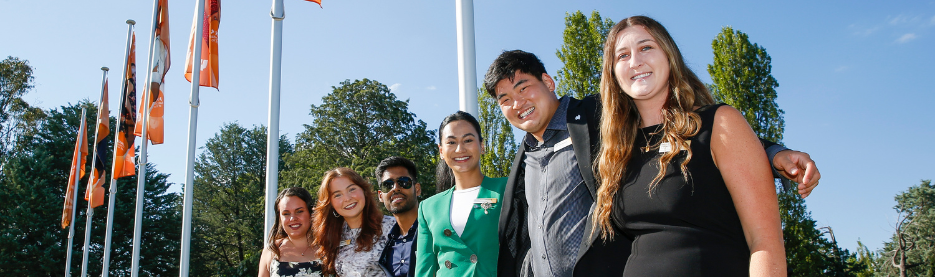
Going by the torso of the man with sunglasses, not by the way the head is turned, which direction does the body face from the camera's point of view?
toward the camera

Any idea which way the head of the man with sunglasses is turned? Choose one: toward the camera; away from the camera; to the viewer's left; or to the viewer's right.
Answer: toward the camera

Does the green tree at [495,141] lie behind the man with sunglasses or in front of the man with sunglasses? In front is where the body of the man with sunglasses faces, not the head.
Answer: behind

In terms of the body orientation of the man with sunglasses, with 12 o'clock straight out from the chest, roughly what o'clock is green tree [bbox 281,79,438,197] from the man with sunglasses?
The green tree is roughly at 6 o'clock from the man with sunglasses.

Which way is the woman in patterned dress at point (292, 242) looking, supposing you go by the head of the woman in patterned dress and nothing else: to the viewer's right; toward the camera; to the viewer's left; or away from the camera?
toward the camera

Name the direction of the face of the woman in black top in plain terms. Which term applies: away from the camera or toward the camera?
toward the camera

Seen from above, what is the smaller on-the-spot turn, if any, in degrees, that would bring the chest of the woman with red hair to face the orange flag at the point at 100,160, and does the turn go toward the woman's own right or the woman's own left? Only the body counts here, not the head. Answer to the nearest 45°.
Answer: approximately 135° to the woman's own right

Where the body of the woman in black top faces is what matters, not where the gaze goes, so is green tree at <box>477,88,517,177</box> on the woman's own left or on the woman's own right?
on the woman's own right

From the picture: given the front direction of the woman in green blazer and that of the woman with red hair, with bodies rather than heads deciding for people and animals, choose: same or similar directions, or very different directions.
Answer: same or similar directions

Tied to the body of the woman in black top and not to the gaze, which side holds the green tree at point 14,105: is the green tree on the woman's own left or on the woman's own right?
on the woman's own right

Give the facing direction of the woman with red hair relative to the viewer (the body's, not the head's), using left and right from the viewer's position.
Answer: facing the viewer

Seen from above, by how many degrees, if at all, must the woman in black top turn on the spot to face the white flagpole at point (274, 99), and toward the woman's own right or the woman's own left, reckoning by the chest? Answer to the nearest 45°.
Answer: approximately 90° to the woman's own right

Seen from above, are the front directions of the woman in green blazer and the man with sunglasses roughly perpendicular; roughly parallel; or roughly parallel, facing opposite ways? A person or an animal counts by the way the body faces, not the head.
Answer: roughly parallel
